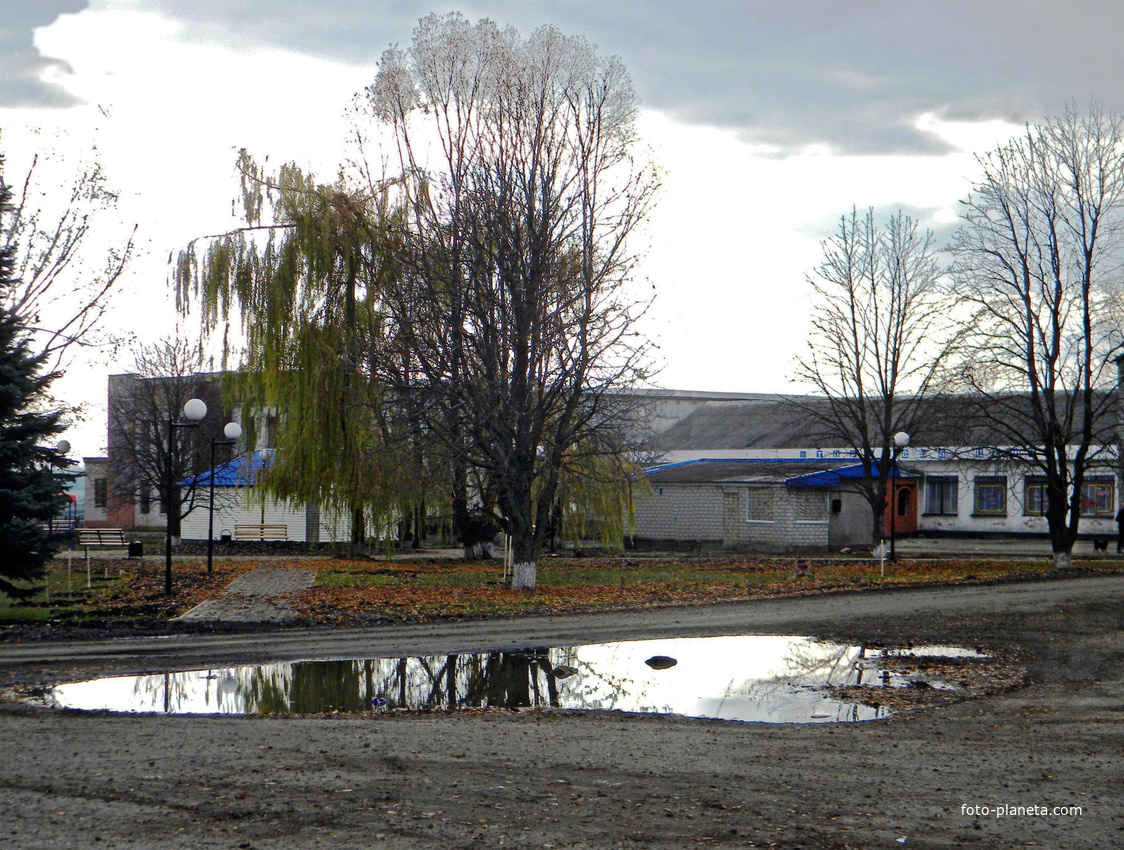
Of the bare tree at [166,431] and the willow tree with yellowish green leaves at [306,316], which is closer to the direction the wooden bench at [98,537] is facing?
the willow tree with yellowish green leaves

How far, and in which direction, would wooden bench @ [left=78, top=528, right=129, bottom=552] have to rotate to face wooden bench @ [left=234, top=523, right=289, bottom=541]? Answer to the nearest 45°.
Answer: approximately 135° to its left

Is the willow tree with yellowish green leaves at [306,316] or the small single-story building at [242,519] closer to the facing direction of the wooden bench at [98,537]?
the willow tree with yellowish green leaves

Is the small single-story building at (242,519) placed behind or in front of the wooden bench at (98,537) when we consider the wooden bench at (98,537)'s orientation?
behind

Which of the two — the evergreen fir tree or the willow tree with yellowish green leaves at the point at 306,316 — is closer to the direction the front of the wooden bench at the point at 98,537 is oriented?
the evergreen fir tree
